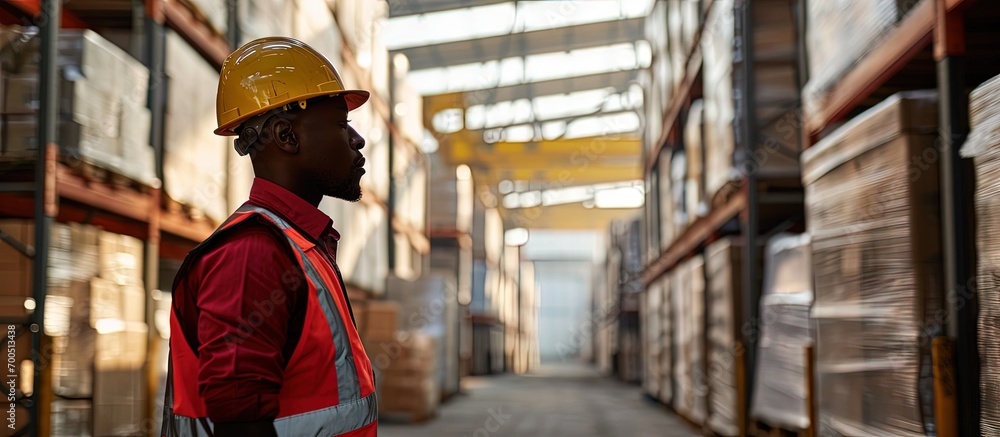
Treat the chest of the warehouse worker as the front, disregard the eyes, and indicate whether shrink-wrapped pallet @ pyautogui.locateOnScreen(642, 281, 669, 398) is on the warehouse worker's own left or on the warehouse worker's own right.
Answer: on the warehouse worker's own left

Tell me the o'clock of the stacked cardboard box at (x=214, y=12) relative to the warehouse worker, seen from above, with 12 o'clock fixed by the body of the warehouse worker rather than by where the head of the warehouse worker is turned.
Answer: The stacked cardboard box is roughly at 9 o'clock from the warehouse worker.

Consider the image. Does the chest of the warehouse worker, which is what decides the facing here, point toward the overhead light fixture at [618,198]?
no

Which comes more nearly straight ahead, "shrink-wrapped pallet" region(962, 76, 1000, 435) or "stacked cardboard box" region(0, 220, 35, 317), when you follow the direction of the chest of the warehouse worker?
the shrink-wrapped pallet

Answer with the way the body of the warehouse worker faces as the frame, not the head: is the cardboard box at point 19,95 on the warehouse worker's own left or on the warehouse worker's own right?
on the warehouse worker's own left

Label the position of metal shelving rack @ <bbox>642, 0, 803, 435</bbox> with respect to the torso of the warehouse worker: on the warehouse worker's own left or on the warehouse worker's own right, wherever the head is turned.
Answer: on the warehouse worker's own left

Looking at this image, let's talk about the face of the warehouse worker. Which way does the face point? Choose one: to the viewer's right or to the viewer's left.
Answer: to the viewer's right

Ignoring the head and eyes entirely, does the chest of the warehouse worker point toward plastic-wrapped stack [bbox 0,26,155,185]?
no

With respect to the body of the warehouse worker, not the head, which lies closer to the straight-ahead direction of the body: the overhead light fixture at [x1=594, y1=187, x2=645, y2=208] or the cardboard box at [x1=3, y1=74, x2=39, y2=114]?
the overhead light fixture

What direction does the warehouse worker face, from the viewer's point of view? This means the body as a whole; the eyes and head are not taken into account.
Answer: to the viewer's right

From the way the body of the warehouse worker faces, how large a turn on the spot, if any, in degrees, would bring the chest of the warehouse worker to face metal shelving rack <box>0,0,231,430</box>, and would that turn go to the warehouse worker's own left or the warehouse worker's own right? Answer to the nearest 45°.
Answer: approximately 90° to the warehouse worker's own left

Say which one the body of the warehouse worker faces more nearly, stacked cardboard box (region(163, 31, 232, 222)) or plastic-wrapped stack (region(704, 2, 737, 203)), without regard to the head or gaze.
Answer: the plastic-wrapped stack

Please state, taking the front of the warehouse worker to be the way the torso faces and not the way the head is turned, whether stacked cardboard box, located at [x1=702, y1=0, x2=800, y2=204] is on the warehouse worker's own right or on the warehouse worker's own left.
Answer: on the warehouse worker's own left
